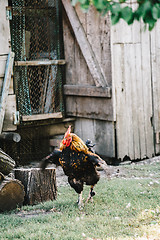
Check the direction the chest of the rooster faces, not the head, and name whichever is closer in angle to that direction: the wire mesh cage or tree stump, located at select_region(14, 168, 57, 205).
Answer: the tree stump

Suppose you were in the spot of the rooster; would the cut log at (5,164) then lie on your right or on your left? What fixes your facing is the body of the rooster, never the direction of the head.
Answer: on your right

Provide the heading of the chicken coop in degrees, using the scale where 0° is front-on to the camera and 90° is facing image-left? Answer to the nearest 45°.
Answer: approximately 0°

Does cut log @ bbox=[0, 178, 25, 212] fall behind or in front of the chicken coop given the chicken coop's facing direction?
in front

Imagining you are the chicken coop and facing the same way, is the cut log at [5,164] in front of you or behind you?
in front

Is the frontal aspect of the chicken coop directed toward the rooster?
yes

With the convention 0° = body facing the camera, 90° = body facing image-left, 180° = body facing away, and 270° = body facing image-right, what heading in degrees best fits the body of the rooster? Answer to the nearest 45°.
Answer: approximately 45°

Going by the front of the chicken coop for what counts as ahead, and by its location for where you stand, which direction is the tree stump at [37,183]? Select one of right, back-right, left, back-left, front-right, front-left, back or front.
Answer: front

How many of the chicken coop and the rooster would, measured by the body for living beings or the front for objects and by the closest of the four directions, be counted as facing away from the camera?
0
